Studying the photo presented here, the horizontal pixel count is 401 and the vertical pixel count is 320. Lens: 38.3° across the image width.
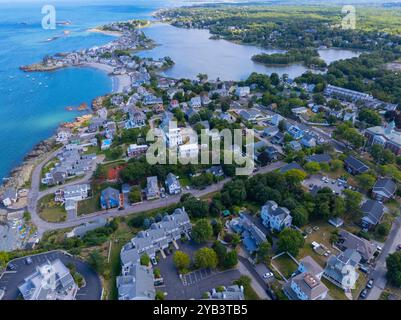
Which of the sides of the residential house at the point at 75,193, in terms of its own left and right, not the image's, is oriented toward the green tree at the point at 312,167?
left

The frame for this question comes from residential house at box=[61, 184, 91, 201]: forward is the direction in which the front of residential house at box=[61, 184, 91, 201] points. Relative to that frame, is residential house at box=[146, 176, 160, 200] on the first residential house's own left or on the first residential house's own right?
on the first residential house's own left

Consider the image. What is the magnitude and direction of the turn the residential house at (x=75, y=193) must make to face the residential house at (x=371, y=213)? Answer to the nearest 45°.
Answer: approximately 45° to its left

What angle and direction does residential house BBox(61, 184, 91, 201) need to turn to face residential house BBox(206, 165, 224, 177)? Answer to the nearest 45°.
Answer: approximately 90° to its left

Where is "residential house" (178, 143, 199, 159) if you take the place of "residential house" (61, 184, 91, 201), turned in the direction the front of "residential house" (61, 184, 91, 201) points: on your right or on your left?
on your left

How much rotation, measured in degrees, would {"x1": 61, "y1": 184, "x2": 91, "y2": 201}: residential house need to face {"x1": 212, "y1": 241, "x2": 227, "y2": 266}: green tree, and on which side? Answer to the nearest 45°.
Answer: approximately 45° to its left

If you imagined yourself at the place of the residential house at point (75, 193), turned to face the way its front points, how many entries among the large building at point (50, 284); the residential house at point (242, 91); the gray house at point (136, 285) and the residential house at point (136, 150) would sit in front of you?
2

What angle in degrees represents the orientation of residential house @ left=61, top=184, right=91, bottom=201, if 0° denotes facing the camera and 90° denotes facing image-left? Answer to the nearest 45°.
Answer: approximately 0°

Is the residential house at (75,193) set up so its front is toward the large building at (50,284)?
yes
